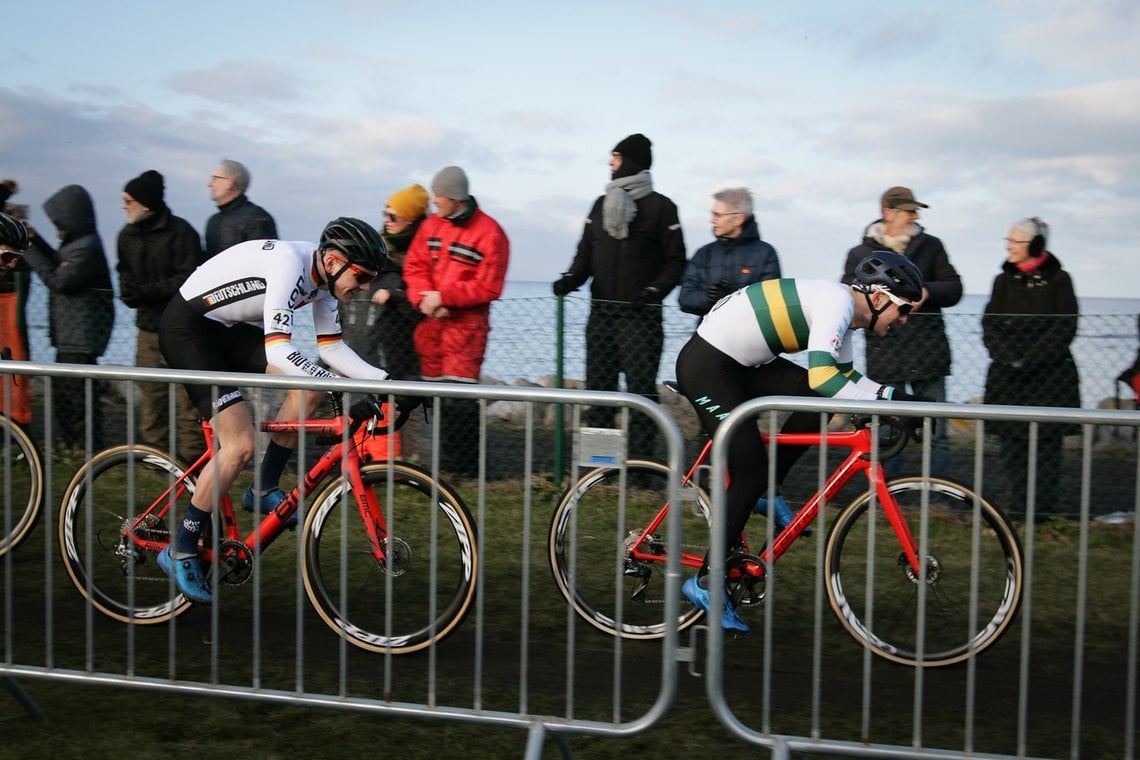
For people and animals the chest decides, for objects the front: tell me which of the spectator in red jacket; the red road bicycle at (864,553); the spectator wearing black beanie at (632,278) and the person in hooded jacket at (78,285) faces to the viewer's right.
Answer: the red road bicycle

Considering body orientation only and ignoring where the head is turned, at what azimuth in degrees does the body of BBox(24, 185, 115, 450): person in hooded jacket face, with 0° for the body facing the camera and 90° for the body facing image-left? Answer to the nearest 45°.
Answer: approximately 135°

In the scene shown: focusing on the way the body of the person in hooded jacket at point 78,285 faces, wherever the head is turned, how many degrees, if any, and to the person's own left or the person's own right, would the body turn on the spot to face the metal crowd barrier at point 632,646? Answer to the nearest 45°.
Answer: approximately 135° to the person's own left

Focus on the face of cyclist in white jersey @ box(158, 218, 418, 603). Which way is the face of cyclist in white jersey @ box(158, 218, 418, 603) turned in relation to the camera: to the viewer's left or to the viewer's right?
to the viewer's right

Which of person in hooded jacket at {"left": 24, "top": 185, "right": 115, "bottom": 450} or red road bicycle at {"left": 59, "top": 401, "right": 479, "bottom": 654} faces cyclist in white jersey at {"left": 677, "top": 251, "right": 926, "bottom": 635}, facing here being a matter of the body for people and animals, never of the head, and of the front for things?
the red road bicycle

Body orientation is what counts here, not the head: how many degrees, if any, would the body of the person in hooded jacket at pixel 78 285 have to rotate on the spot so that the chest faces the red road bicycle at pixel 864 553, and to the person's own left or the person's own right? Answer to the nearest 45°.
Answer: approximately 180°

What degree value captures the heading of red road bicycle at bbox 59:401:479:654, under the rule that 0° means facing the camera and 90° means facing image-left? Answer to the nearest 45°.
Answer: approximately 270°

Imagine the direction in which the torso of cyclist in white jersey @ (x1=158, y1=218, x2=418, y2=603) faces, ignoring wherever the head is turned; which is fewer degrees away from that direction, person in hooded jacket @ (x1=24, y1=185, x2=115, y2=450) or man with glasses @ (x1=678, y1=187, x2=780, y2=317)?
the man with glasses

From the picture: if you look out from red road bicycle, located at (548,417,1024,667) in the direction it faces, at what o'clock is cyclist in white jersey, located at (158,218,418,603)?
The cyclist in white jersey is roughly at 6 o'clock from the red road bicycle.

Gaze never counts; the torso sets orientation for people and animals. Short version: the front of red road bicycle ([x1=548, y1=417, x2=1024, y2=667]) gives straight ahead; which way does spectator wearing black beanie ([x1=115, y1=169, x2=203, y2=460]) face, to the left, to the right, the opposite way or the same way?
to the right

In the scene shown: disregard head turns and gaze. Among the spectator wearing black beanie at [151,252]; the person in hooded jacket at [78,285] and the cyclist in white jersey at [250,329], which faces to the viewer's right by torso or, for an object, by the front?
the cyclist in white jersey

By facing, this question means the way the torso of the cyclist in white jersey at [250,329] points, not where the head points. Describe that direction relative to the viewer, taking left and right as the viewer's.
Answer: facing to the right of the viewer

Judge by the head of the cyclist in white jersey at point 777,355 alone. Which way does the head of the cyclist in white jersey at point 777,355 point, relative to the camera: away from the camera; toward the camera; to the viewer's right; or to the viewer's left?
to the viewer's right

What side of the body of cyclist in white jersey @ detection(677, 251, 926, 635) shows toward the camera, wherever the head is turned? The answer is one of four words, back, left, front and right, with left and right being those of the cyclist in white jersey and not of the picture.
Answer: right

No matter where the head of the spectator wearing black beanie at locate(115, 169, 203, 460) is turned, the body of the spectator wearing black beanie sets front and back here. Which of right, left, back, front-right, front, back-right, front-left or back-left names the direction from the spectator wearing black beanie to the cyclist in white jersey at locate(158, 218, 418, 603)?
front-left
